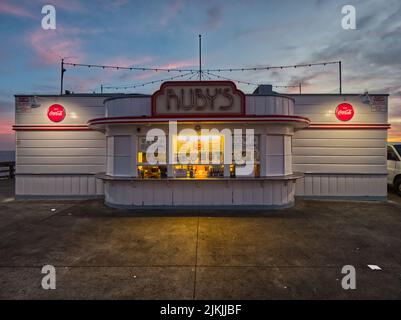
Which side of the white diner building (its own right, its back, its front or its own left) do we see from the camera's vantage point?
front

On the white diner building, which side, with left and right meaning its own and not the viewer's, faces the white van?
left
